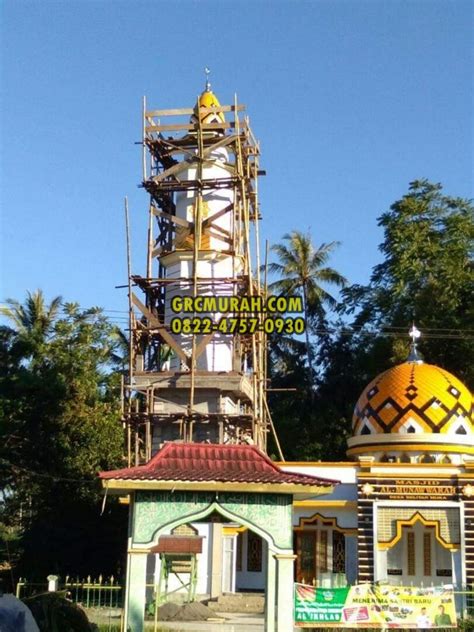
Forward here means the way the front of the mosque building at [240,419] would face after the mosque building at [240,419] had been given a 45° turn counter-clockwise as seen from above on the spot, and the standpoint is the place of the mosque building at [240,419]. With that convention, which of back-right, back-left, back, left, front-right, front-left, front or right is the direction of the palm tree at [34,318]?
back

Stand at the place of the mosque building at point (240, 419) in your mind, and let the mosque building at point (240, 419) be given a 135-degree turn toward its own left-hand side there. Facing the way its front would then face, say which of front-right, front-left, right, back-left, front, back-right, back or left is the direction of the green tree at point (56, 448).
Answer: left

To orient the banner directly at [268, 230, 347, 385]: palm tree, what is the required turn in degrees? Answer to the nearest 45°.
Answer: approximately 180°

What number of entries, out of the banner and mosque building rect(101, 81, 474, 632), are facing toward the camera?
2

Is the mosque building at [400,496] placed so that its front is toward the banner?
yes

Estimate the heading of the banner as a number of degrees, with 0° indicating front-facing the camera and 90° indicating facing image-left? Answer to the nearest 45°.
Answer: approximately 0°

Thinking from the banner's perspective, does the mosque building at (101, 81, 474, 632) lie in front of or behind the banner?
behind

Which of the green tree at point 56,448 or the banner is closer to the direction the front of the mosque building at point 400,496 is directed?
the banner

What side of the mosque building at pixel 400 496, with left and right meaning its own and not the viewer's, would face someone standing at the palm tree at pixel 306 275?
back

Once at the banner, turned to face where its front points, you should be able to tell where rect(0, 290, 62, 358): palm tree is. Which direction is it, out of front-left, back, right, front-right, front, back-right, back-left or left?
back-right

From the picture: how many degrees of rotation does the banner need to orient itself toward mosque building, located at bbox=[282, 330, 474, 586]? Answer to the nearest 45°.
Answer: approximately 180°
